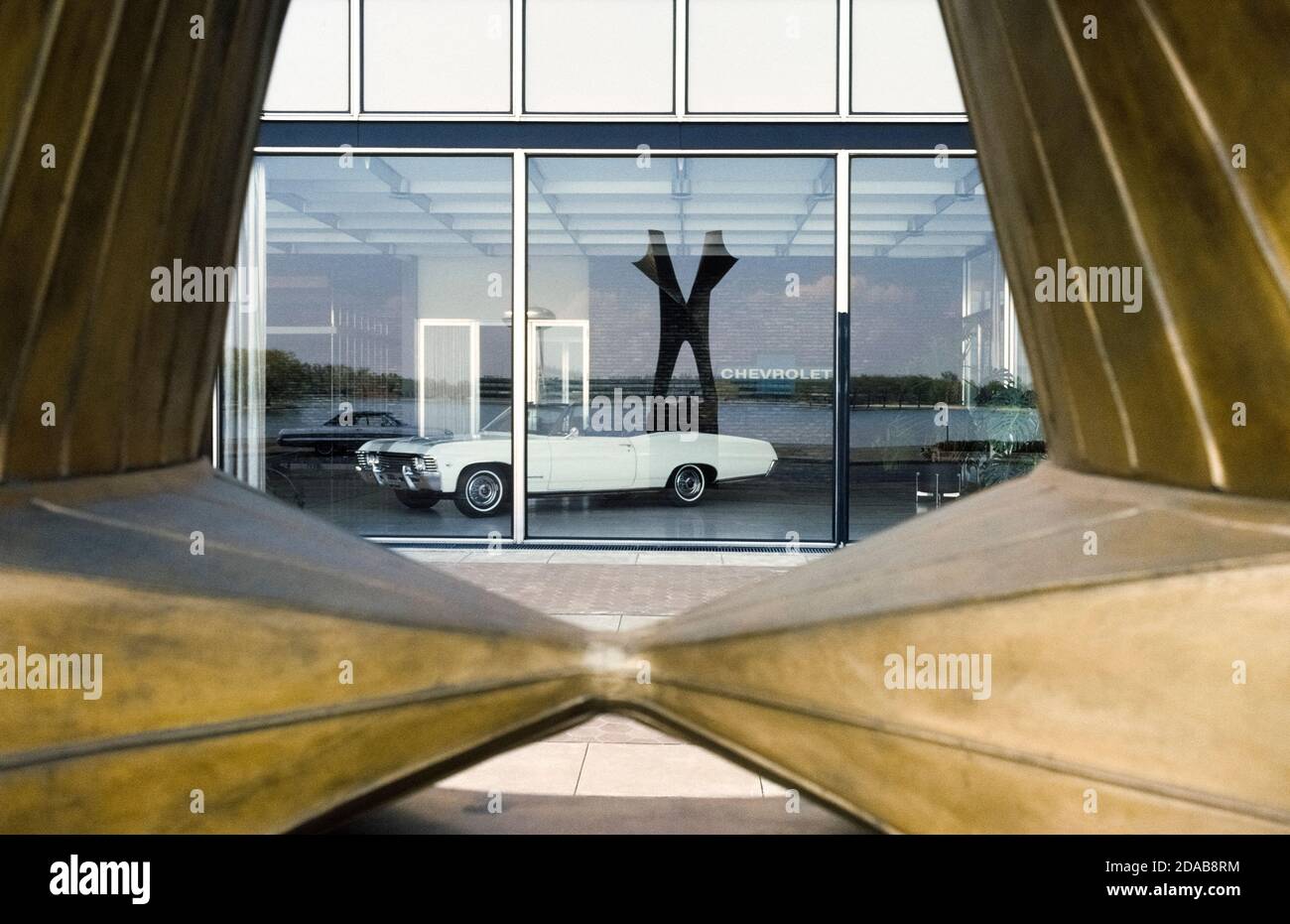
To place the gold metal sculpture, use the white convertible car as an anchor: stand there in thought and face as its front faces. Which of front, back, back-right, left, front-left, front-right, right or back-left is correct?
front-left

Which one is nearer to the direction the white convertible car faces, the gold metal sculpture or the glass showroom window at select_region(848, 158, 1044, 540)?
the gold metal sculpture

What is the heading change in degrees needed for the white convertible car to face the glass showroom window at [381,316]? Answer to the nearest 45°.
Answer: approximately 45° to its left

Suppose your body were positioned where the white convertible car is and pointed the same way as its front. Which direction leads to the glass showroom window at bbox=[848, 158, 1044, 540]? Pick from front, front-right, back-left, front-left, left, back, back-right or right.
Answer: back-left

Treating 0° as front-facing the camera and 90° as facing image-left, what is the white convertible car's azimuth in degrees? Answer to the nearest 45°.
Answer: approximately 45°
